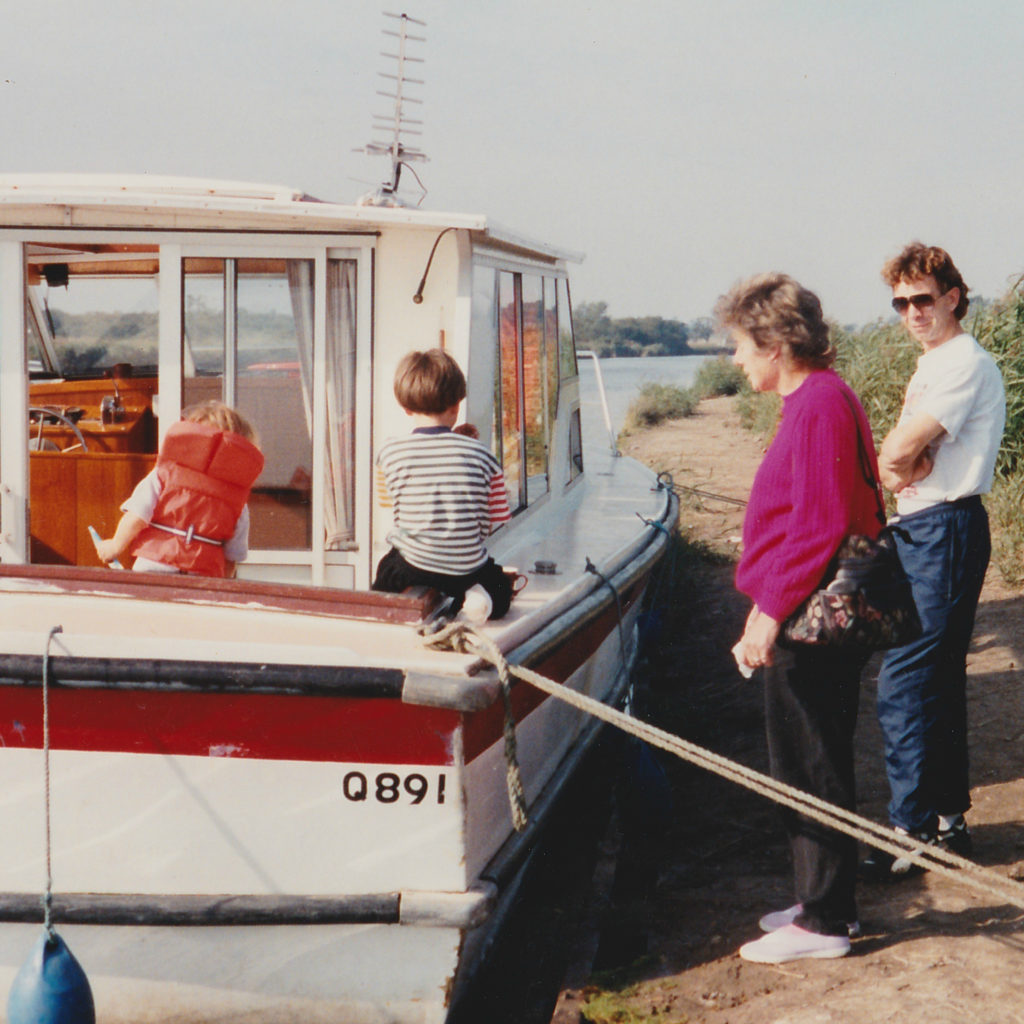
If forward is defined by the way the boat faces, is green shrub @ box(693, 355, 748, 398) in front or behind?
in front

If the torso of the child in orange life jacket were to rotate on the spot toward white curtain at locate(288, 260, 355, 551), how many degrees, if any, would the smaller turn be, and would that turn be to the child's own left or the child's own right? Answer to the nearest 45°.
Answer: approximately 45° to the child's own right

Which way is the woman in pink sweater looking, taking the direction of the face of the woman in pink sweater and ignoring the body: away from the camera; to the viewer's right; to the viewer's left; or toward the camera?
to the viewer's left

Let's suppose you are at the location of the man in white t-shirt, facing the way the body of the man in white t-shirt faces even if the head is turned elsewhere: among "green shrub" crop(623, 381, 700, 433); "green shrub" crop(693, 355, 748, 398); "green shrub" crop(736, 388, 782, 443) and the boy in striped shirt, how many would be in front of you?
1

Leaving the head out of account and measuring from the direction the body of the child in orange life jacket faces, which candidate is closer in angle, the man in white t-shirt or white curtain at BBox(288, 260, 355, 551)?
the white curtain

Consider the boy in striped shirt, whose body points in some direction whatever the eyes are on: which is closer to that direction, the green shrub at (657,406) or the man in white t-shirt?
the green shrub

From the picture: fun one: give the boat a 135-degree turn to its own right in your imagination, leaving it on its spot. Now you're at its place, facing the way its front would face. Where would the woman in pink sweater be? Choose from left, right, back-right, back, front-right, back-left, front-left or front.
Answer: front

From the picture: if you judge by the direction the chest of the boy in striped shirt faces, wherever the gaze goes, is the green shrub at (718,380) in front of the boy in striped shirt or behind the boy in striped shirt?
in front

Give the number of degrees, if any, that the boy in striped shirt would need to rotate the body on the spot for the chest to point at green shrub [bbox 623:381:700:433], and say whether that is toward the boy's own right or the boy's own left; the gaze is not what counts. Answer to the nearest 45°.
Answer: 0° — they already face it

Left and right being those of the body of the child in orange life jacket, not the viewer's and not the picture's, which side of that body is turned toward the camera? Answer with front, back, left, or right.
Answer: back

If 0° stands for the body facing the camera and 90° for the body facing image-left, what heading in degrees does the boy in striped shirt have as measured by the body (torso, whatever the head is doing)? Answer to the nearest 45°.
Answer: approximately 180°

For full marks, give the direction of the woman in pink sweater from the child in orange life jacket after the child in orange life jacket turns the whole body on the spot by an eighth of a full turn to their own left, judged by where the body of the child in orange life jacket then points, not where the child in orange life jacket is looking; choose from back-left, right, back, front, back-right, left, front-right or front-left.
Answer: back

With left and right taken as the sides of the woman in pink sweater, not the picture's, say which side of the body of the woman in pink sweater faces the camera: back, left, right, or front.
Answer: left

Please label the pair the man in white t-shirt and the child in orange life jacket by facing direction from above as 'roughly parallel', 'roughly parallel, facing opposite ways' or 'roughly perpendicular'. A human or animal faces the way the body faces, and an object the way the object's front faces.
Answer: roughly perpendicular

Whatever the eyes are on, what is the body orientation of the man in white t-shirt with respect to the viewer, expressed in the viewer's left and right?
facing the viewer and to the left of the viewer
